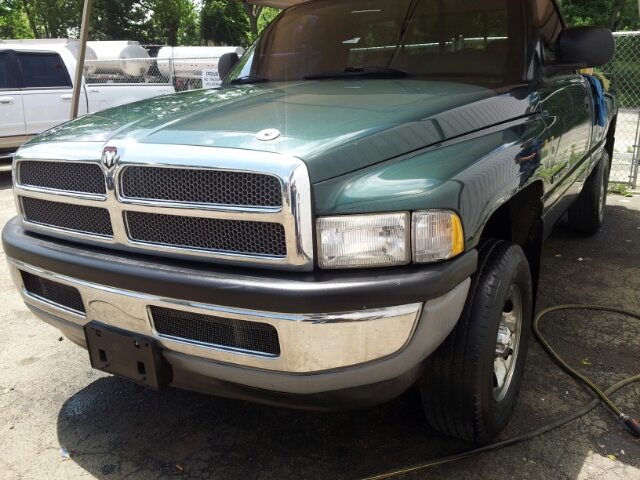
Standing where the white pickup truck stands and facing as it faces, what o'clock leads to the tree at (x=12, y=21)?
The tree is roughly at 3 o'clock from the white pickup truck.

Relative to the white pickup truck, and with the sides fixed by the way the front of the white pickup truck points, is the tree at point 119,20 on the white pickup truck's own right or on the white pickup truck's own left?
on the white pickup truck's own right

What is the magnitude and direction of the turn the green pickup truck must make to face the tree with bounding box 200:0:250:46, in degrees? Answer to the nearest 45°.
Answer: approximately 135° to its right

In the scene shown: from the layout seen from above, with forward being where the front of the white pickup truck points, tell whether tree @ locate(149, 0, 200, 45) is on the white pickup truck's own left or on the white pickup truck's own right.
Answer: on the white pickup truck's own right

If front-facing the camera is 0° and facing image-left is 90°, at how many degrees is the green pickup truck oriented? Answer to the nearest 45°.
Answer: approximately 45°

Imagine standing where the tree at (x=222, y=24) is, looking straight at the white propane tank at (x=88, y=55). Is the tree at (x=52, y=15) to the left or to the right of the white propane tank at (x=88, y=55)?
right

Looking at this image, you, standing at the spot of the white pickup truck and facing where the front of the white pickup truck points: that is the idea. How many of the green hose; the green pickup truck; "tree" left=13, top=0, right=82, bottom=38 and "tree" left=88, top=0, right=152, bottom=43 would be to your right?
2

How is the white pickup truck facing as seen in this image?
to the viewer's left

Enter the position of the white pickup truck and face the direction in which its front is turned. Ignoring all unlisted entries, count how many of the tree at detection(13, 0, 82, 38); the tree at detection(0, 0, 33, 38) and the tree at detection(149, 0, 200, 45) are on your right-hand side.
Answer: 3

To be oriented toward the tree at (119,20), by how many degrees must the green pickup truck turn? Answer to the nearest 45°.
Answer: approximately 135° to its right

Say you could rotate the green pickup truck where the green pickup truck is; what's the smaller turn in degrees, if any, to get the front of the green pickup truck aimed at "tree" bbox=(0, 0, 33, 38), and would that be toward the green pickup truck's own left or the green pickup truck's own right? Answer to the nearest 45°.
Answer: approximately 90° to the green pickup truck's own right
